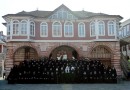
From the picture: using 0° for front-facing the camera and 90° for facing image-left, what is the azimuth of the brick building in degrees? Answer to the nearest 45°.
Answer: approximately 0°
